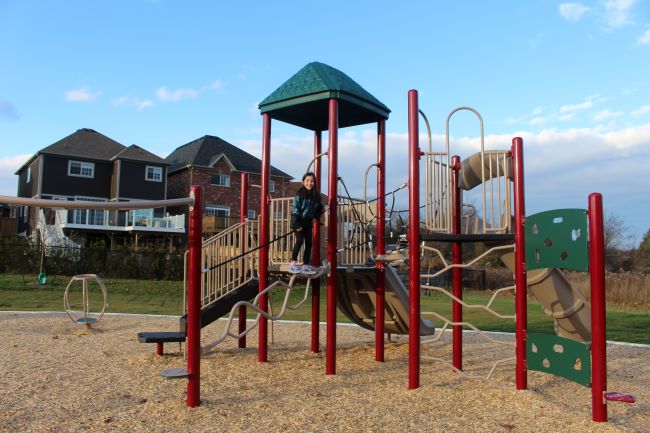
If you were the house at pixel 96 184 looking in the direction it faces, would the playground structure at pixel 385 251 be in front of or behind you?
behind

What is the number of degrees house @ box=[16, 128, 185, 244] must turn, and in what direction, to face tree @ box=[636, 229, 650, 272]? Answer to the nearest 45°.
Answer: approximately 90° to its right

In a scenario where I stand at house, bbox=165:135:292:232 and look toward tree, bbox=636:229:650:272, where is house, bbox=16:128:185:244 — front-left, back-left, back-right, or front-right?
back-right

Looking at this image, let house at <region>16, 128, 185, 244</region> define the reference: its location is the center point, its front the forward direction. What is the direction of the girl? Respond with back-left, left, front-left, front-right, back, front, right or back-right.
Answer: back

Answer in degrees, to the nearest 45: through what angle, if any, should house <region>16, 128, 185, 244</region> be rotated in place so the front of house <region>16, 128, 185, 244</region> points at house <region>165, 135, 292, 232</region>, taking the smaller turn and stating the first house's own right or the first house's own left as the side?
approximately 90° to the first house's own right

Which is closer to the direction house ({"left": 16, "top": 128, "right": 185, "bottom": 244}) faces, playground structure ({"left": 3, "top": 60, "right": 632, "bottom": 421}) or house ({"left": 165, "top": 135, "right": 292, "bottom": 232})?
the house

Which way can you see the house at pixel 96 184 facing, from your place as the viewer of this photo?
facing away from the viewer
